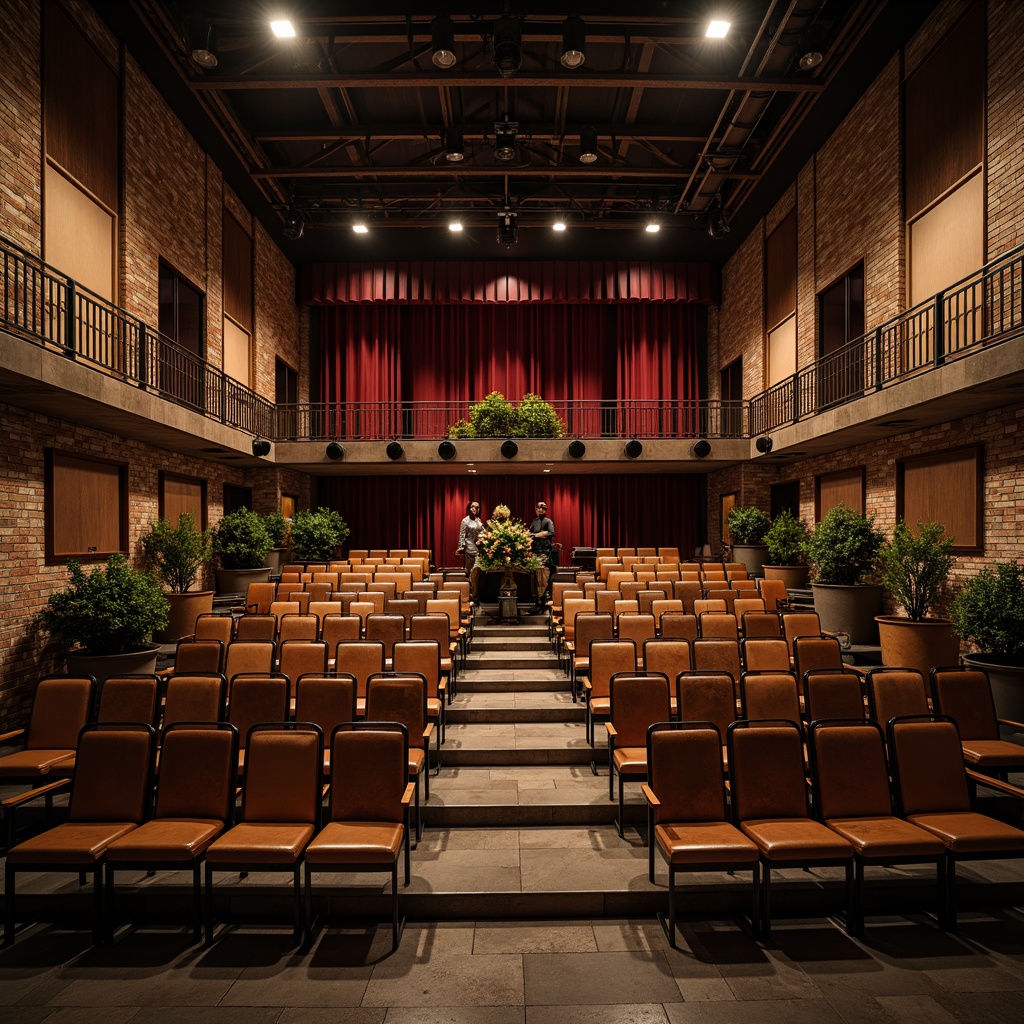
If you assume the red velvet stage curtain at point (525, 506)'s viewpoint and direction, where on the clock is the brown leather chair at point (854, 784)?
The brown leather chair is roughly at 12 o'clock from the red velvet stage curtain.

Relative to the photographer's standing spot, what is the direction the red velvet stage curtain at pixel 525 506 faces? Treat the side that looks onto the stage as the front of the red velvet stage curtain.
facing the viewer

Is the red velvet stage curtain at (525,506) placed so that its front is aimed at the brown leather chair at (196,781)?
yes

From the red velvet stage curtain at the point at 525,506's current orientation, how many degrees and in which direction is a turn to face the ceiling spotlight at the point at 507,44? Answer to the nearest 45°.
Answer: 0° — it already faces it

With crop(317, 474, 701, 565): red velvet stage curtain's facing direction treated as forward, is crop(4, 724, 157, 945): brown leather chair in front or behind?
in front

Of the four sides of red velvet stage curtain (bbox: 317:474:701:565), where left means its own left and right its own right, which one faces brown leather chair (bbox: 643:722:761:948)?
front
